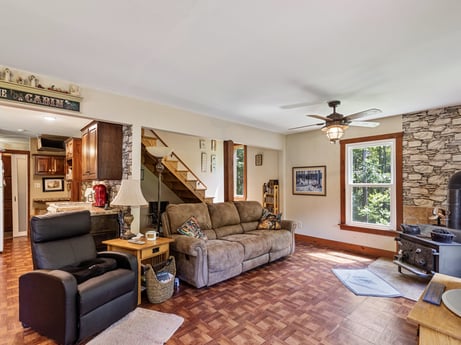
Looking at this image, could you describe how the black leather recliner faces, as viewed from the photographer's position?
facing the viewer and to the right of the viewer

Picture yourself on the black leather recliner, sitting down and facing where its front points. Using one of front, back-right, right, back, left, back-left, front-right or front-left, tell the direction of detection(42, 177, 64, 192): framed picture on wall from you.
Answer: back-left

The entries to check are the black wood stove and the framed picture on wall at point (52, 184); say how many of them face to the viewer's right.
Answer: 0

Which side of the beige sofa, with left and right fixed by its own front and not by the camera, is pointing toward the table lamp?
right

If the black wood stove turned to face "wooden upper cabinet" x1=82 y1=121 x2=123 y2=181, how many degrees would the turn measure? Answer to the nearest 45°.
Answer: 0° — it already faces it

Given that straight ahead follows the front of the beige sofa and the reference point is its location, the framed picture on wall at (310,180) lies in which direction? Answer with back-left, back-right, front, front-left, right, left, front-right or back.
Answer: left

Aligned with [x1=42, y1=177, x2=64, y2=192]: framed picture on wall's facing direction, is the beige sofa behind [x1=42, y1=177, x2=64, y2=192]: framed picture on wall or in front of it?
in front

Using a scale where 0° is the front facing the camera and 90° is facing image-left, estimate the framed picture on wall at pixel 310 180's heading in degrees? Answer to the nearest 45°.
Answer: approximately 45°

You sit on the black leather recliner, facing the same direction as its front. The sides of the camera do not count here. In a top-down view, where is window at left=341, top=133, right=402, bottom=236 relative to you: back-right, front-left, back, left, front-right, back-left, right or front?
front-left

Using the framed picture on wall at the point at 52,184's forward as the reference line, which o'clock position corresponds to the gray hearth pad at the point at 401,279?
The gray hearth pad is roughly at 11 o'clock from the framed picture on wall.

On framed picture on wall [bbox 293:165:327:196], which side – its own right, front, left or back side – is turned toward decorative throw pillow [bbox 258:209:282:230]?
front

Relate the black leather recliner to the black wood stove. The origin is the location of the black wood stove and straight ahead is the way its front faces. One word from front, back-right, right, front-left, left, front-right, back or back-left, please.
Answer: front

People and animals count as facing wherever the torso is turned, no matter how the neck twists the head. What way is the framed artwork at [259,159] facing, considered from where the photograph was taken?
facing the viewer and to the left of the viewer

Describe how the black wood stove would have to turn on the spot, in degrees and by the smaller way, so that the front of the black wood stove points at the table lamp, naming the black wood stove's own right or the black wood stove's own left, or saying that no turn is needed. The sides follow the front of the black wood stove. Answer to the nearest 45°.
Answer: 0° — it already faces it

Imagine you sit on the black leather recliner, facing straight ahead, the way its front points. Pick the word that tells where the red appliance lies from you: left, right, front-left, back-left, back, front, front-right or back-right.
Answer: back-left

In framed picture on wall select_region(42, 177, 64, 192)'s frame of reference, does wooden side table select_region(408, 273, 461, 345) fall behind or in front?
in front

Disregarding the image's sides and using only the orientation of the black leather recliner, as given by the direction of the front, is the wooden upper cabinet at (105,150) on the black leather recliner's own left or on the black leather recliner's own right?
on the black leather recliner's own left

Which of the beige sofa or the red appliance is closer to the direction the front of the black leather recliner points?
the beige sofa

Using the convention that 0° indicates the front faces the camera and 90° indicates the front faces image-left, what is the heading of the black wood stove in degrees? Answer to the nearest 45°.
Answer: approximately 45°
